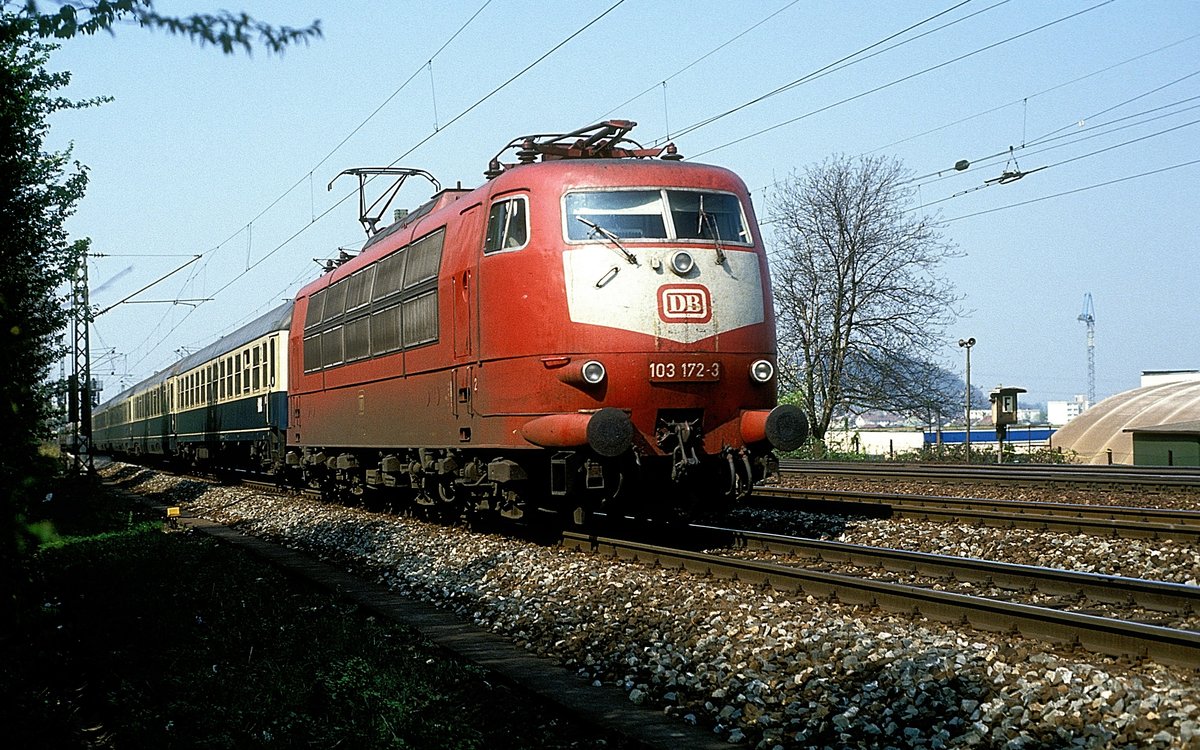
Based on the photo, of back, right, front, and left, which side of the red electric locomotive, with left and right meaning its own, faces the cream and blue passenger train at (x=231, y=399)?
back

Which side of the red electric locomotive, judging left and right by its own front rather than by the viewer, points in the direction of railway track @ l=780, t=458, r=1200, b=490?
left

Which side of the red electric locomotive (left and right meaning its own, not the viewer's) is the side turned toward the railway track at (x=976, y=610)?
front

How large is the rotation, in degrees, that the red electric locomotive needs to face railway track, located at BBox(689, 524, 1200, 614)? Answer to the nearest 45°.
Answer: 0° — it already faces it

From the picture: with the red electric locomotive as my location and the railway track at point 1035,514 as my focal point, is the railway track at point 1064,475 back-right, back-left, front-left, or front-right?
front-left

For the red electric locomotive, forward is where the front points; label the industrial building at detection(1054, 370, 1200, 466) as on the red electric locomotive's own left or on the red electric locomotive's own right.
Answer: on the red electric locomotive's own left

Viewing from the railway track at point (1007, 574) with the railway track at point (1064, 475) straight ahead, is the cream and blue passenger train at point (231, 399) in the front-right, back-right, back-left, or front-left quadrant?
front-left

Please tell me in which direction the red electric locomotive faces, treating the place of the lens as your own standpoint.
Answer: facing the viewer and to the right of the viewer
